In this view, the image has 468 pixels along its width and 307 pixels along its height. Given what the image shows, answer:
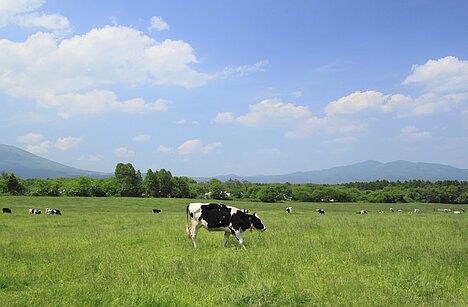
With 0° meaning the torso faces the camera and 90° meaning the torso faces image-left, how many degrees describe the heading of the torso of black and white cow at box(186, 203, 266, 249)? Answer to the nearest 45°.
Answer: approximately 270°
